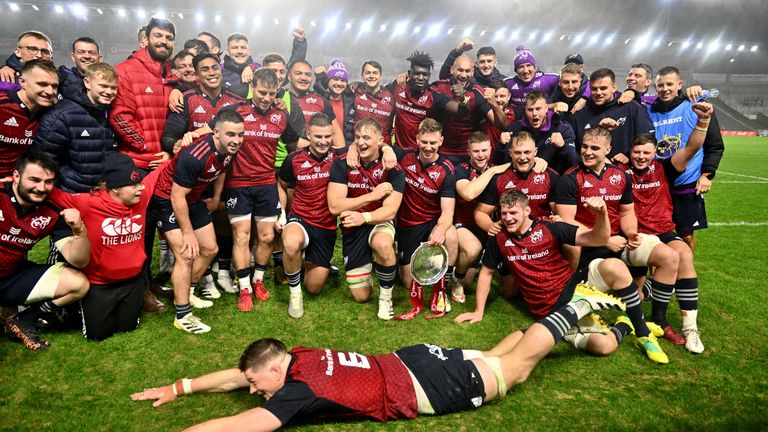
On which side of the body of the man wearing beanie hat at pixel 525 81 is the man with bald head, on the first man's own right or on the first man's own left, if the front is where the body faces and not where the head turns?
on the first man's own right

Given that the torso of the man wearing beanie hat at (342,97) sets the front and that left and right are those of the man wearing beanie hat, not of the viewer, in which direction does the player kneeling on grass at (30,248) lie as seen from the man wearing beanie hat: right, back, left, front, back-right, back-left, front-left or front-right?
front-right

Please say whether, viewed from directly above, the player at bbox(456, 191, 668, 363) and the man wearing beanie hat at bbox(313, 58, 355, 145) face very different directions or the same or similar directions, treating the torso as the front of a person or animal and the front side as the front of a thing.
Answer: same or similar directions

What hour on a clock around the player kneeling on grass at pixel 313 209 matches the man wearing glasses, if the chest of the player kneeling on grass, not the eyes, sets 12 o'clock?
The man wearing glasses is roughly at 3 o'clock from the player kneeling on grass.

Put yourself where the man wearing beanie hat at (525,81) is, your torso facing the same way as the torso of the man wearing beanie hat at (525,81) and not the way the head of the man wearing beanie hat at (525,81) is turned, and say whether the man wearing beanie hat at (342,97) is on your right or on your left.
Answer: on your right

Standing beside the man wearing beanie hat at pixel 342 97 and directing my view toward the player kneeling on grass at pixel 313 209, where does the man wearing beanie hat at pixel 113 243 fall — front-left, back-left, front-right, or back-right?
front-right

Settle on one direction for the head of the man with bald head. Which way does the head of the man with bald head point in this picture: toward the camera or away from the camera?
toward the camera

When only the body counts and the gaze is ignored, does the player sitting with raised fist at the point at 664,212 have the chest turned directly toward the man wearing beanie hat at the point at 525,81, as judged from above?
no

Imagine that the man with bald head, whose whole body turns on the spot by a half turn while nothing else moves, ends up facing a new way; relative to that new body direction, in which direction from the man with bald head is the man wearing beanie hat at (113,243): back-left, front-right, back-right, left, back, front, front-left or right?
back-left

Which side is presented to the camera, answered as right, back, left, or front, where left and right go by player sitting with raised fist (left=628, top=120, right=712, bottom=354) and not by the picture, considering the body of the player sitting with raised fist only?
front

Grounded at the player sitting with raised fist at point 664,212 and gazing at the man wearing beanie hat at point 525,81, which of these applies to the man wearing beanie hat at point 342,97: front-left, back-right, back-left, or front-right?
front-left

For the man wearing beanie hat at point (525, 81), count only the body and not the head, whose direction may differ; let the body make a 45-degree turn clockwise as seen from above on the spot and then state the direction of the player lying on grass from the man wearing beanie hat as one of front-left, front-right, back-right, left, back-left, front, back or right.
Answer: front-left

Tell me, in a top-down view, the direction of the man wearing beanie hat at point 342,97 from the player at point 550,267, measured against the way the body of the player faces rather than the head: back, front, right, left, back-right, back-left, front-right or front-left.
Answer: back-right

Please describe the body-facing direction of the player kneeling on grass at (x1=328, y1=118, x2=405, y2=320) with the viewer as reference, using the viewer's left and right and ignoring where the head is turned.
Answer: facing the viewer

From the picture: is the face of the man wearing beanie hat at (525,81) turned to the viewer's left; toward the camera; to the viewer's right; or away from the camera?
toward the camera

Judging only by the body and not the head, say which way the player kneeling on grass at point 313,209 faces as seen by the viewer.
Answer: toward the camera

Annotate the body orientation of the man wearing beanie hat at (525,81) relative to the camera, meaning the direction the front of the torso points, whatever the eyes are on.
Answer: toward the camera

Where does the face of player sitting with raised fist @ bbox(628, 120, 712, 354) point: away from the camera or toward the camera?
toward the camera

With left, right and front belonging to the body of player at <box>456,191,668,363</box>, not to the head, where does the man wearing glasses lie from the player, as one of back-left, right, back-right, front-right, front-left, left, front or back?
right

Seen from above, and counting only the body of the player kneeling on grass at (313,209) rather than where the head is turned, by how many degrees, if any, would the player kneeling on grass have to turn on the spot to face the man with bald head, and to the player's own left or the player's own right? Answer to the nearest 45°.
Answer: approximately 135° to the player's own left
